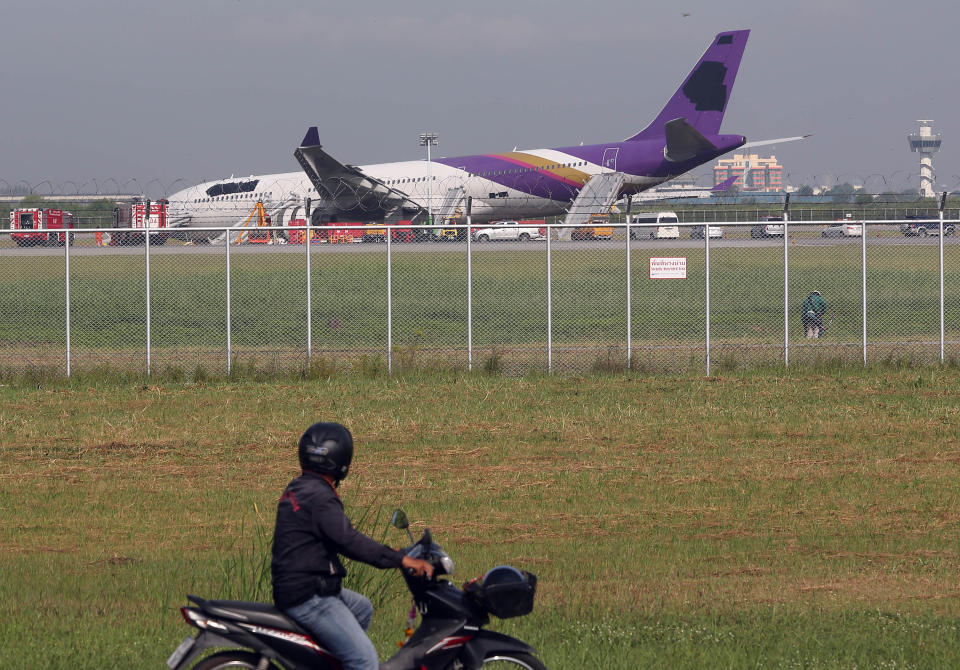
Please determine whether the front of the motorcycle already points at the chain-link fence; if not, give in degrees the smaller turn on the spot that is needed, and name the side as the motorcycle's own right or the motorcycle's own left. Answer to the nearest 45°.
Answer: approximately 90° to the motorcycle's own left

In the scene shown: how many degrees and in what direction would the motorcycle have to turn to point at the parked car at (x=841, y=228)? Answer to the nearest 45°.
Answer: approximately 45° to its left

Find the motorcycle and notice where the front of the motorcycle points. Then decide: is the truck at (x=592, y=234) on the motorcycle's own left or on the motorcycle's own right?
on the motorcycle's own left

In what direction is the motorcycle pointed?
to the viewer's right
